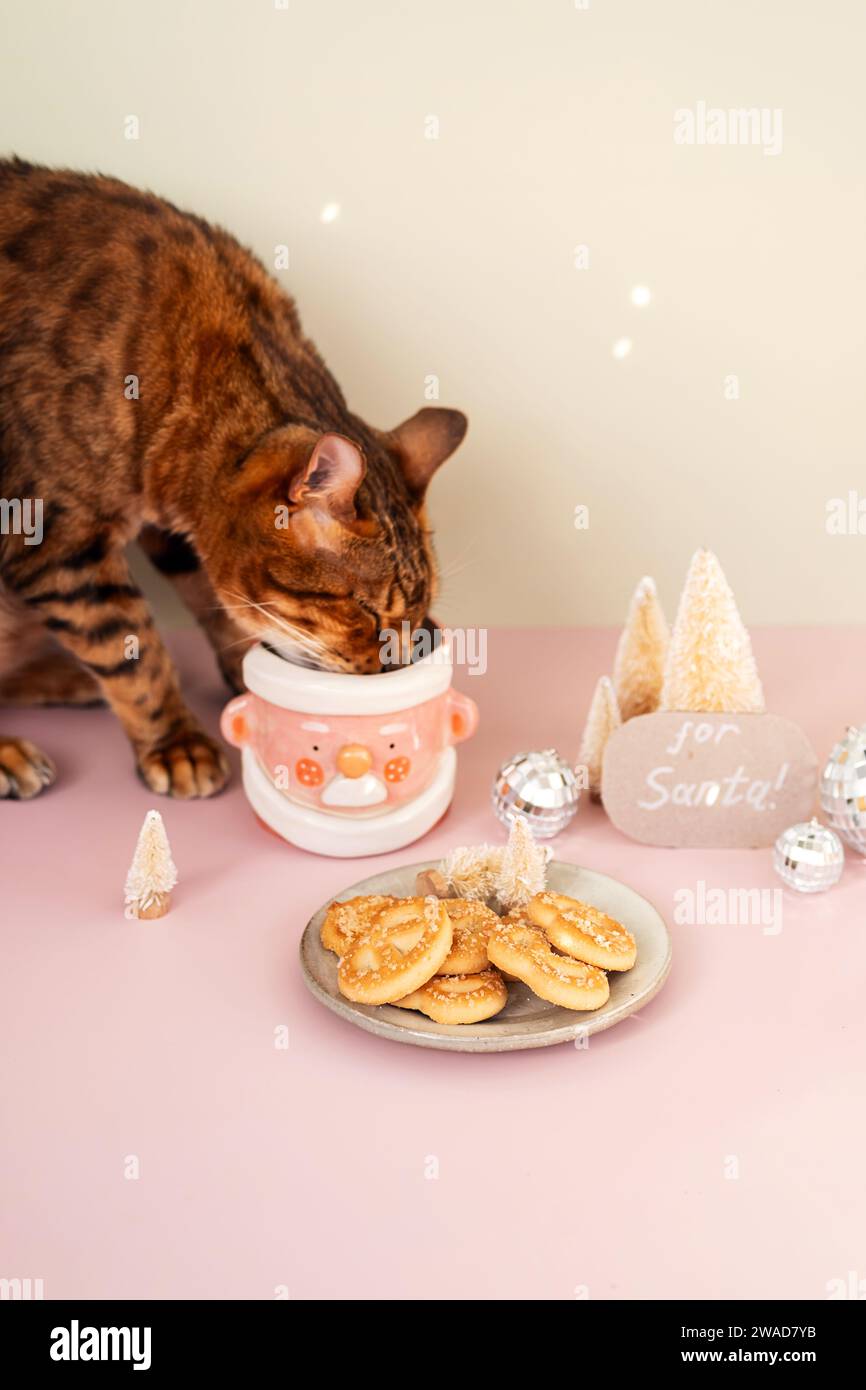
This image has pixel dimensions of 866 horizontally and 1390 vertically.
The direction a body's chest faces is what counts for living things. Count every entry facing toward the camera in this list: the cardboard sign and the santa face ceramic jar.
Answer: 2

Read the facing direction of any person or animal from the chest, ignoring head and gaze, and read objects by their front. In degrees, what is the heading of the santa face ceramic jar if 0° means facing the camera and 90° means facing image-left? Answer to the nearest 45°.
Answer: approximately 0°

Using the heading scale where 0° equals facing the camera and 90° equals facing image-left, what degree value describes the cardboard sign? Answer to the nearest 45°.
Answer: approximately 0°
